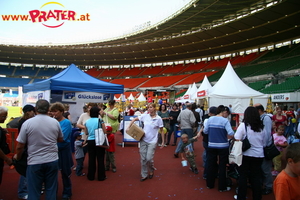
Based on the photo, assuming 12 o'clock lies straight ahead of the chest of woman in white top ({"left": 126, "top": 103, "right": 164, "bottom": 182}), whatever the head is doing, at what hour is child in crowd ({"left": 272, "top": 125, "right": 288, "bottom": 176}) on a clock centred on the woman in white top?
The child in crowd is roughly at 9 o'clock from the woman in white top.

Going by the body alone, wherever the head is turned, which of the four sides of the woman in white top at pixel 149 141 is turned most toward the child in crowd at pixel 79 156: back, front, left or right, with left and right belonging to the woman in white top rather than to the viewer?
right

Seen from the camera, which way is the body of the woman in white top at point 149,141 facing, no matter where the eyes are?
toward the camera

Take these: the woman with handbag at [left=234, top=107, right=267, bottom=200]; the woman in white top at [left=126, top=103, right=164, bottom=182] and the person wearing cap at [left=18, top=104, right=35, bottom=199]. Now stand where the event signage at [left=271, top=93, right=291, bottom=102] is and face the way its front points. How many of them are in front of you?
3

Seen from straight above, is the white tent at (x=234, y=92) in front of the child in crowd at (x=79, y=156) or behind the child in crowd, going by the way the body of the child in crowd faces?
in front

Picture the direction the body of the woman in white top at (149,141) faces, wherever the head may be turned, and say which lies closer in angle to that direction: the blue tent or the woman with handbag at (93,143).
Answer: the woman with handbag

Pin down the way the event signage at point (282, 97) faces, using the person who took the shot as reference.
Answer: facing the viewer

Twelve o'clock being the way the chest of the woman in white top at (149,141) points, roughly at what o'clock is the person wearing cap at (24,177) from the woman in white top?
The person wearing cap is roughly at 2 o'clock from the woman in white top.
